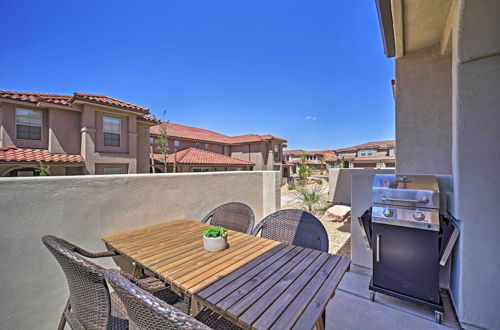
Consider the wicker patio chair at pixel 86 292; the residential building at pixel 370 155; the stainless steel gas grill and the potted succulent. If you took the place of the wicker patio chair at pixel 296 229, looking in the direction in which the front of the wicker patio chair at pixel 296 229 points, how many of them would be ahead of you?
2

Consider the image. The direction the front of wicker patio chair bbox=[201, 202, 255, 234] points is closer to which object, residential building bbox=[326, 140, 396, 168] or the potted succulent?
the potted succulent

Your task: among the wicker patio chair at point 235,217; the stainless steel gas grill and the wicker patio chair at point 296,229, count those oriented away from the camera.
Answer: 0

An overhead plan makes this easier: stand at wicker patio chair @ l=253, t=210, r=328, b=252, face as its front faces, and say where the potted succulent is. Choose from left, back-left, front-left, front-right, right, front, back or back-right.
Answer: front

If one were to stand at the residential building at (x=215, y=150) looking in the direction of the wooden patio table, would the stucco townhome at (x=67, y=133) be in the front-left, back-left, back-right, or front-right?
front-right

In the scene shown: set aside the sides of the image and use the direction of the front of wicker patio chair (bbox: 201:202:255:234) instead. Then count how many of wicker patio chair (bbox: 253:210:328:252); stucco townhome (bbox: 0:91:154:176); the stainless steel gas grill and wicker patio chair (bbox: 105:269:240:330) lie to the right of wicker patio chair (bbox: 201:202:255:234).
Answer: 1

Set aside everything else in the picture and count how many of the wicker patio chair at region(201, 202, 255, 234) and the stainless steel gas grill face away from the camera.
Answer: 0

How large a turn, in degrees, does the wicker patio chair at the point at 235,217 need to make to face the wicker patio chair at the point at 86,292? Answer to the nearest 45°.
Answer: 0° — it already faces it

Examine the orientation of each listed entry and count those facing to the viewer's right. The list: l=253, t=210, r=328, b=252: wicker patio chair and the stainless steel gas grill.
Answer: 0

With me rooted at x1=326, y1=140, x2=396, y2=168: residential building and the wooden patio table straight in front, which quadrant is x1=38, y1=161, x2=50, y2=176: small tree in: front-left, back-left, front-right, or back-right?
front-right

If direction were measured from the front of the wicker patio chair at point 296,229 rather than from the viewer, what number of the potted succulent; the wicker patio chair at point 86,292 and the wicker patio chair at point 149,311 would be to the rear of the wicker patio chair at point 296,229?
0

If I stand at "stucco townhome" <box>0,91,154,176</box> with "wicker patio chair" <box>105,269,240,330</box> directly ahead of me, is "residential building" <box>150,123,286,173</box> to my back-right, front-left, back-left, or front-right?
back-left

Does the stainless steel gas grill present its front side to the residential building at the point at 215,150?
no

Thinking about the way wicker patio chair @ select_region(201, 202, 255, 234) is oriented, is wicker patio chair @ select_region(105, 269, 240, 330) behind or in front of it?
in front

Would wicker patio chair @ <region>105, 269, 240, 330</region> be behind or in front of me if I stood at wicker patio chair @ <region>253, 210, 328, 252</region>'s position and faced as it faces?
in front

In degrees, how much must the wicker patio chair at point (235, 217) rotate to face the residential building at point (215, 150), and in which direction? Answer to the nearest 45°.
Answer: approximately 135° to its right

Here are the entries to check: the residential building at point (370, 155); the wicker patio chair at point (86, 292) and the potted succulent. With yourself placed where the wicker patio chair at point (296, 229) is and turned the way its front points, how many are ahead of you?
2

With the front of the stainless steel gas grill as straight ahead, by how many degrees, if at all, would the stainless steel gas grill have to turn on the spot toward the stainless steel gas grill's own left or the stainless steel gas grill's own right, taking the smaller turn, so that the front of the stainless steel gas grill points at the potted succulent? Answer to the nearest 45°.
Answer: approximately 45° to the stainless steel gas grill's own right
